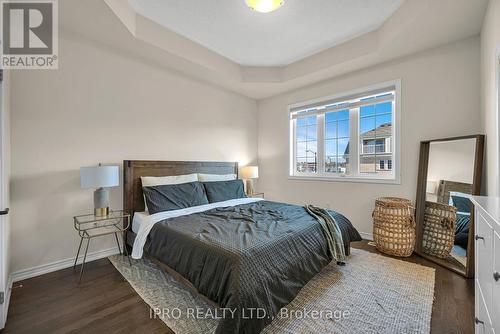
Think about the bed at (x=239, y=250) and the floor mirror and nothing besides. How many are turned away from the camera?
0

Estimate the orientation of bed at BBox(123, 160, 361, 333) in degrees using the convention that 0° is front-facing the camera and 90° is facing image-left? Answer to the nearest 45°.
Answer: approximately 315°

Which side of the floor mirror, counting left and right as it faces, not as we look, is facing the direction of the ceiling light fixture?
front

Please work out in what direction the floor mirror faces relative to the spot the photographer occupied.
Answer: facing the viewer and to the left of the viewer

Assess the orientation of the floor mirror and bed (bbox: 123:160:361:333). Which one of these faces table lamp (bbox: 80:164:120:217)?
the floor mirror

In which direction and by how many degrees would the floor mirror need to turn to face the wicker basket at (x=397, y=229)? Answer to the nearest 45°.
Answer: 0° — it already faces it

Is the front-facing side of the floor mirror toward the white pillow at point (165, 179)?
yes

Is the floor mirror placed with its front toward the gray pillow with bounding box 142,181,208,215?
yes

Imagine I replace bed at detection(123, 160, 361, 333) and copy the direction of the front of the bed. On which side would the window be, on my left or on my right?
on my left

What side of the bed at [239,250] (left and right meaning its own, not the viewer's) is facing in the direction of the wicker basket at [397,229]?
left
